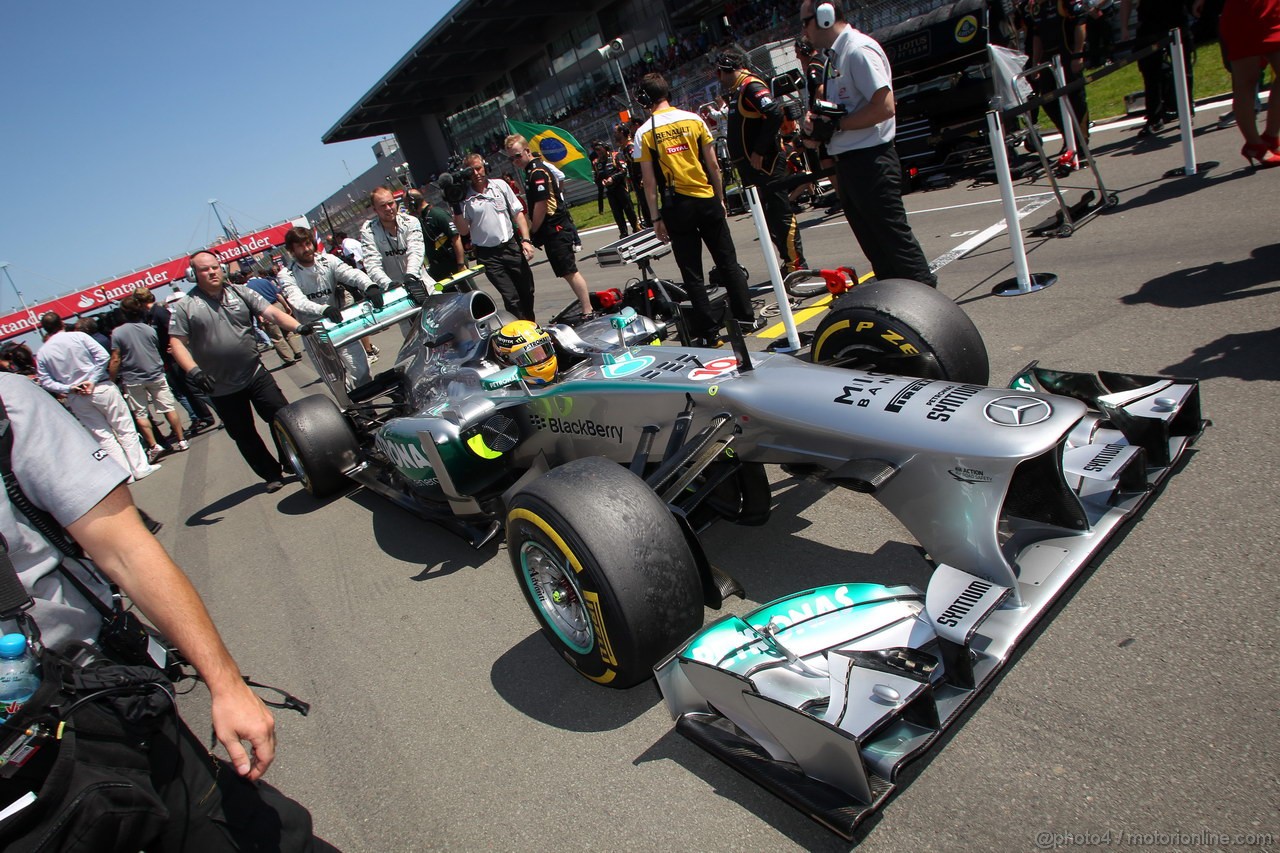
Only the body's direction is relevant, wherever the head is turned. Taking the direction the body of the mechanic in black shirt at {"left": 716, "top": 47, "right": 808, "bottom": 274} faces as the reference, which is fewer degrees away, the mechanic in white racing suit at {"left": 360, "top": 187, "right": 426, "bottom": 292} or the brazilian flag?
the mechanic in white racing suit

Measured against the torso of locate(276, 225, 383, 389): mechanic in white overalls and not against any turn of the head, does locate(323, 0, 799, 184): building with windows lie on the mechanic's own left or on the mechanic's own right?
on the mechanic's own left

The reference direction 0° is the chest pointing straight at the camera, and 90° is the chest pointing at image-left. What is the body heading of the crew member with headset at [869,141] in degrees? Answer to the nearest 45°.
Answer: approximately 90°

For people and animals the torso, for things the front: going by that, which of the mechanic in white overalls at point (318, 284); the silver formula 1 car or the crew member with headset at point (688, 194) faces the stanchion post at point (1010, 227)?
the mechanic in white overalls

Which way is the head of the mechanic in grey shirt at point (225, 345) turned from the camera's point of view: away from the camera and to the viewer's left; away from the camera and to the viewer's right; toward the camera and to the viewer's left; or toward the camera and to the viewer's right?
toward the camera and to the viewer's right

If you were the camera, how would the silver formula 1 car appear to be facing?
facing the viewer and to the right of the viewer

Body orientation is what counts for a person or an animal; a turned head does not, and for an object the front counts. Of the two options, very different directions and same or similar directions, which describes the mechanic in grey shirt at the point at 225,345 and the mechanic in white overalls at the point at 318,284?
same or similar directions

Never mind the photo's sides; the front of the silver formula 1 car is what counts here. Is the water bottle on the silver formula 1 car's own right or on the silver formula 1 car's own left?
on the silver formula 1 car's own right

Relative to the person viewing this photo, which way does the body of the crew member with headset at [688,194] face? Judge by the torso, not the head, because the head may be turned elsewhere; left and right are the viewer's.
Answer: facing away from the viewer

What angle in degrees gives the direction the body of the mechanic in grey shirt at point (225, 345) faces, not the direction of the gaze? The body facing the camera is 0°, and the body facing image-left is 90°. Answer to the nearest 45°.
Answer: approximately 315°

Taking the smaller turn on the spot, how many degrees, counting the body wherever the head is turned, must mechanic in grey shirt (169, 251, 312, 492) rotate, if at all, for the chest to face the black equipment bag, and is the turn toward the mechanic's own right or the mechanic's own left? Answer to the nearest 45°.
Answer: approximately 45° to the mechanic's own right
